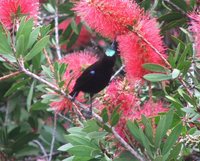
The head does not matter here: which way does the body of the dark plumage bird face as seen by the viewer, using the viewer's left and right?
facing to the right of the viewer
